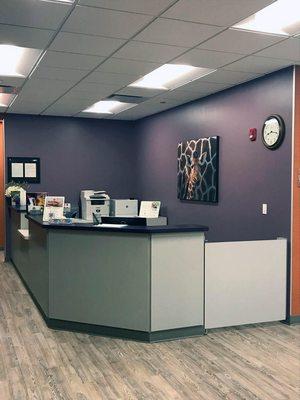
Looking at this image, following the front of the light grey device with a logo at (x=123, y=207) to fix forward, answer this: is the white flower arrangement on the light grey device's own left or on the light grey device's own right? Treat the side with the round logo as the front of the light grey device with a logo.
on the light grey device's own right

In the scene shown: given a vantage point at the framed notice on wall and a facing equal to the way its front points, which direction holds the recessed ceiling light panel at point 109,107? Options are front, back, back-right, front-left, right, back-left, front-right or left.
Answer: front-left

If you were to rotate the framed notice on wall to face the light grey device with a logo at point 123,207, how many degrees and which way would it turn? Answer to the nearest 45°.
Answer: approximately 90° to its left

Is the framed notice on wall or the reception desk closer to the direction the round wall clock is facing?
the reception desk

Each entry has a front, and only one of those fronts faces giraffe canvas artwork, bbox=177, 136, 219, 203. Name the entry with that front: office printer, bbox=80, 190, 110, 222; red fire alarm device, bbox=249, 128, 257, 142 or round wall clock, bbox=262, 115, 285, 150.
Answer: the office printer

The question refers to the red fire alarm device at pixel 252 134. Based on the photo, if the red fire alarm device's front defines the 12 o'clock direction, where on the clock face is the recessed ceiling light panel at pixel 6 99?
The recessed ceiling light panel is roughly at 2 o'clock from the red fire alarm device.

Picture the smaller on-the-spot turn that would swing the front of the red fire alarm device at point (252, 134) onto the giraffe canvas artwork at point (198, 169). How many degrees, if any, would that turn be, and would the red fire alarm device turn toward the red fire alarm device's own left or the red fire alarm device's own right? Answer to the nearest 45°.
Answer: approximately 90° to the red fire alarm device's own right

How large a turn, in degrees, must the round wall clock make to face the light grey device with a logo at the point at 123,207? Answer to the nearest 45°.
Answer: approximately 90° to its right

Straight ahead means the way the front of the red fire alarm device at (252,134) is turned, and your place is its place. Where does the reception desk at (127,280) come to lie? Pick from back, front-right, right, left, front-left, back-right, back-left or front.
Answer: front

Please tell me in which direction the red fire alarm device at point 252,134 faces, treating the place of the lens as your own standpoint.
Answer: facing the viewer and to the left of the viewer

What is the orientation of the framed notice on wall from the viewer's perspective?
toward the camera

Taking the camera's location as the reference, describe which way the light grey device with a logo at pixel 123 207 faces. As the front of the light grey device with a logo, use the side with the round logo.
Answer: facing the viewer

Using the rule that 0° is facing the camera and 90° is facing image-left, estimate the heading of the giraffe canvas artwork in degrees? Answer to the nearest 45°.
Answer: approximately 45°
